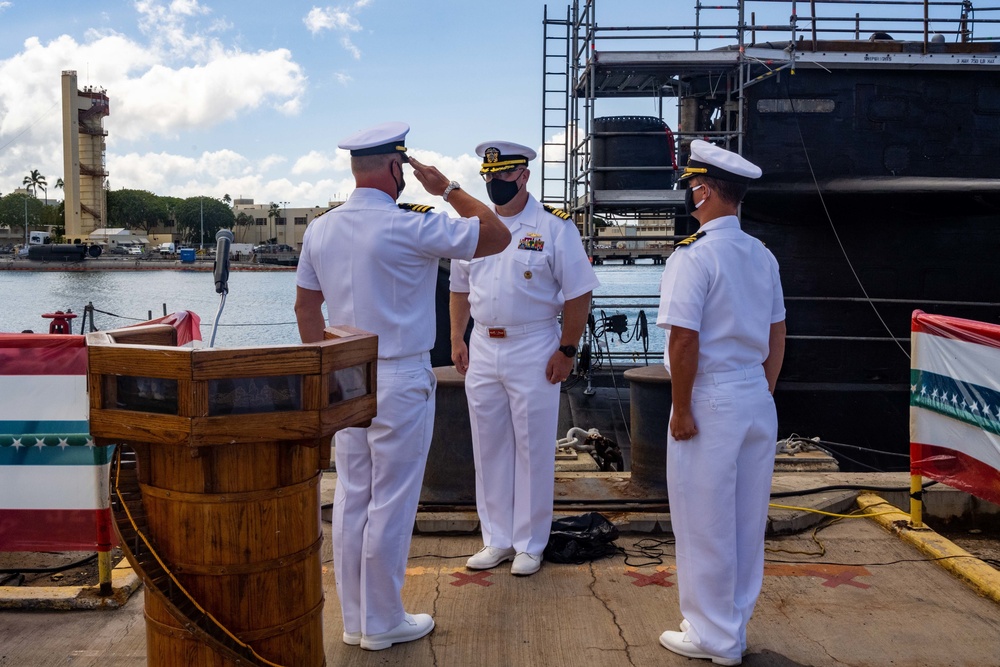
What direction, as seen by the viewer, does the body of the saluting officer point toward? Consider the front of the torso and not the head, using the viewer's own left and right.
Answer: facing away from the viewer and to the right of the viewer

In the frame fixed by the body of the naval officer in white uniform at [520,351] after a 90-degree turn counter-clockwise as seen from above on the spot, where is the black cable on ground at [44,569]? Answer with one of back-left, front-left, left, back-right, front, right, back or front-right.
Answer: back-right

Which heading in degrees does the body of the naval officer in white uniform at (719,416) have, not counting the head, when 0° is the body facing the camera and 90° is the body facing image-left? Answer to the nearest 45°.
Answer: approximately 135°

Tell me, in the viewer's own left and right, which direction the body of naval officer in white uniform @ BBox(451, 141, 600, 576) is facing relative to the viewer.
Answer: facing the viewer and to the left of the viewer

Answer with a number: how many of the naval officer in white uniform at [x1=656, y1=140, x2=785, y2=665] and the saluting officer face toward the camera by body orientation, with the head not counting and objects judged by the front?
0

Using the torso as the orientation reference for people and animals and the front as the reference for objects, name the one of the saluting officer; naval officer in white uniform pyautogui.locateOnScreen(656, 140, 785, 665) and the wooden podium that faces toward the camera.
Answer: the wooden podium

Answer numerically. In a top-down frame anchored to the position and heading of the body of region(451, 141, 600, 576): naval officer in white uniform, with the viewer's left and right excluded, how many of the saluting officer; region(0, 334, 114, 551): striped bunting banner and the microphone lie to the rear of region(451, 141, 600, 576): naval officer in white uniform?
0

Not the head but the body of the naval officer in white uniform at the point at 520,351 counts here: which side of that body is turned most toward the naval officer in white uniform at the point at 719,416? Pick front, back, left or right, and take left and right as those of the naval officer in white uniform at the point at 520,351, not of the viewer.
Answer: left

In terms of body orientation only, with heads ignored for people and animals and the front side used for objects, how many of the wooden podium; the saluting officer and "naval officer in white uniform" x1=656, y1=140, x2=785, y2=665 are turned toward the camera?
1

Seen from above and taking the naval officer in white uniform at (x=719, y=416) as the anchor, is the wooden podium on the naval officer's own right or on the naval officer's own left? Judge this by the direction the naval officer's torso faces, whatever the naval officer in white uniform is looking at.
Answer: on the naval officer's own left

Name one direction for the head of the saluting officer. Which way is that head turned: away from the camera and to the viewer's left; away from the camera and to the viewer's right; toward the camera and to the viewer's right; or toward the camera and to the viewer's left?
away from the camera and to the viewer's right

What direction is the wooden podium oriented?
toward the camera

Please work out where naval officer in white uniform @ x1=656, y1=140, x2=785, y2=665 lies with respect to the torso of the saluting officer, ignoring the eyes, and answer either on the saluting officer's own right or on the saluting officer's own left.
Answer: on the saluting officer's own right

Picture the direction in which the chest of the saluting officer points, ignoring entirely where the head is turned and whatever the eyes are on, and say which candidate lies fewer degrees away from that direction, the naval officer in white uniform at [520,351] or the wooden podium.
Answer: the naval officer in white uniform

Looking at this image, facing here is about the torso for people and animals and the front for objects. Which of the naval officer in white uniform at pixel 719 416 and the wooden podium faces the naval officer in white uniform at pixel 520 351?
the naval officer in white uniform at pixel 719 416

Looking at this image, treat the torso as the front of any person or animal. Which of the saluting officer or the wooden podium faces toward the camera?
the wooden podium

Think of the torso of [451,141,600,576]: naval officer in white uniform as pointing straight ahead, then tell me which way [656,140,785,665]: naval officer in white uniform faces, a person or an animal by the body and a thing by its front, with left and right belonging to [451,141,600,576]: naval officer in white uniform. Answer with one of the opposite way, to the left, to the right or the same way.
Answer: to the right

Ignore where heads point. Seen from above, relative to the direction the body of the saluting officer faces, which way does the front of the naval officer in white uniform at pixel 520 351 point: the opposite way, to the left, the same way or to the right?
the opposite way
